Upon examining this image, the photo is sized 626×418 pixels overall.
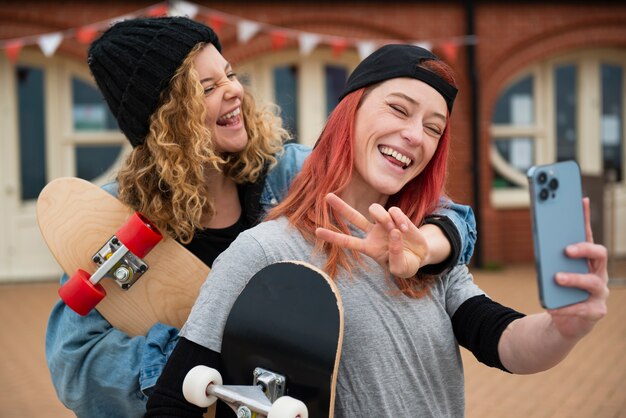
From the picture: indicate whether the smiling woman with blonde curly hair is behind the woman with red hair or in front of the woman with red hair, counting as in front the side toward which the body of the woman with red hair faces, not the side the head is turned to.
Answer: behind

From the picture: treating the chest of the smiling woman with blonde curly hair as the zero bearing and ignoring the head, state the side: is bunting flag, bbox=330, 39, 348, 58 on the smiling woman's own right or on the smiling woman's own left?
on the smiling woman's own left

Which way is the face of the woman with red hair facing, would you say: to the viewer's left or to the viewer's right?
to the viewer's right

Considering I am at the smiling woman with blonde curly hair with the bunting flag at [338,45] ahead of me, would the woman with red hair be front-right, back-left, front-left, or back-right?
back-right

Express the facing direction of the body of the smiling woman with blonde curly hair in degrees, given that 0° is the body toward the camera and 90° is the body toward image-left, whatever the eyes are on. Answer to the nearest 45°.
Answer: approximately 315°

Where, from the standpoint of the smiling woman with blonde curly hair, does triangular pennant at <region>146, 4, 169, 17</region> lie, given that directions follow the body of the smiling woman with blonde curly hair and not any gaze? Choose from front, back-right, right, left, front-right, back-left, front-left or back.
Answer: back-left

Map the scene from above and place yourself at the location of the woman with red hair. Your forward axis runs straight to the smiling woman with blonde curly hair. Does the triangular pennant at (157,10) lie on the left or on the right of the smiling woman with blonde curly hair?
right

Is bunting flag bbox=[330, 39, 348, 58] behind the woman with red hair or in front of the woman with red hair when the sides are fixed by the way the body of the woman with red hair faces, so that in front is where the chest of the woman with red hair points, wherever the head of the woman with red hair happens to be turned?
behind

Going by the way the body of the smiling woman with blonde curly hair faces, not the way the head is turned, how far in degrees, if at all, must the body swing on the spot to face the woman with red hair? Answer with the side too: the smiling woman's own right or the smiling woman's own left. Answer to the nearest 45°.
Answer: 0° — they already face them

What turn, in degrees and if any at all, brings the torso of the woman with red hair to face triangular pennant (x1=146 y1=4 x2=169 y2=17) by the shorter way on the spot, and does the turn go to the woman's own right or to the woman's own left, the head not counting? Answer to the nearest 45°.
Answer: approximately 135° to the woman's own left
